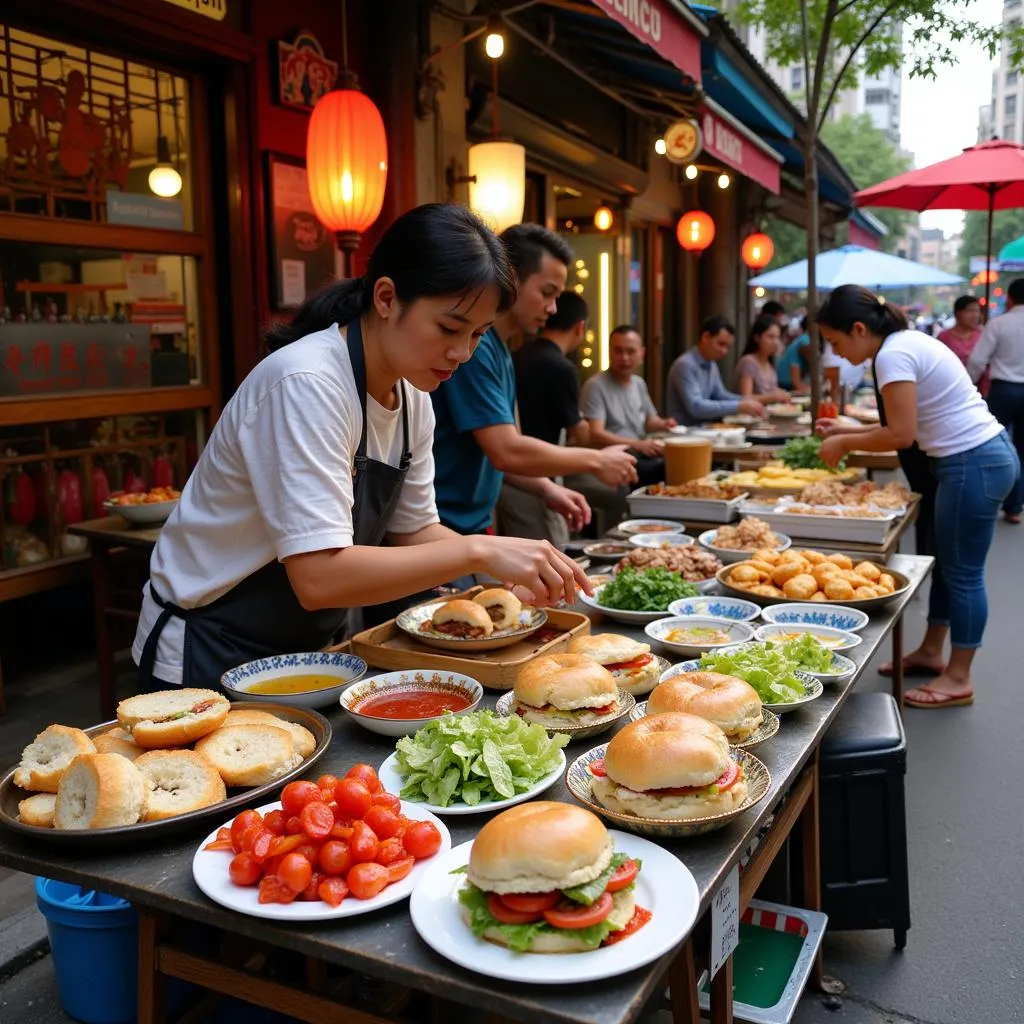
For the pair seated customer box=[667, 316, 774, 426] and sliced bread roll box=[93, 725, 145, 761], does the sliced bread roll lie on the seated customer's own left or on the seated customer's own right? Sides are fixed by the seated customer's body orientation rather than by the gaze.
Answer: on the seated customer's own right

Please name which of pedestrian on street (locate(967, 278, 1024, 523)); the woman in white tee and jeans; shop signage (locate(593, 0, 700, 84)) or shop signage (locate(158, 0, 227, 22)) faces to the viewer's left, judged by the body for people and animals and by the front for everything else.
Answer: the woman in white tee and jeans

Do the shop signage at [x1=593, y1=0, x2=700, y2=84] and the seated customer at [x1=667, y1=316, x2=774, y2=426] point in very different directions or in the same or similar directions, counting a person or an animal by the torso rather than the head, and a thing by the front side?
same or similar directions

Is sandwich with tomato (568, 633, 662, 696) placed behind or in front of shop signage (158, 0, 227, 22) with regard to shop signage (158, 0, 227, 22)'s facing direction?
in front

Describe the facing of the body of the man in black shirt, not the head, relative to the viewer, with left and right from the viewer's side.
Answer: facing away from the viewer and to the right of the viewer

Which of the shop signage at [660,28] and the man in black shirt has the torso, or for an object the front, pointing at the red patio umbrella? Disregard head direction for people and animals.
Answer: the man in black shirt

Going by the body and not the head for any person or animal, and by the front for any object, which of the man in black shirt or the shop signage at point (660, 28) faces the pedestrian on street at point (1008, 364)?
the man in black shirt

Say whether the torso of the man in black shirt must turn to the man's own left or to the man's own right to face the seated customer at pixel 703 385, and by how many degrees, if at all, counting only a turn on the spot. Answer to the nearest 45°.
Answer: approximately 45° to the man's own left

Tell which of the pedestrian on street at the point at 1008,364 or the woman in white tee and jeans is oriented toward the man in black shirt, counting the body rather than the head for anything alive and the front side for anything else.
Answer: the woman in white tee and jeans

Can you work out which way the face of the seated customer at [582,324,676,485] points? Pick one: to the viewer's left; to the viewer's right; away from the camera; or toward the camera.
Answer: toward the camera

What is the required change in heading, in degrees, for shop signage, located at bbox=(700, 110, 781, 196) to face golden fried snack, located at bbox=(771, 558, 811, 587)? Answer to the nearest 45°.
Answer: approximately 45° to its right

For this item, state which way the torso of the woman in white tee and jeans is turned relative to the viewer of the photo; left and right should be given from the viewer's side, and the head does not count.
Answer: facing to the left of the viewer
